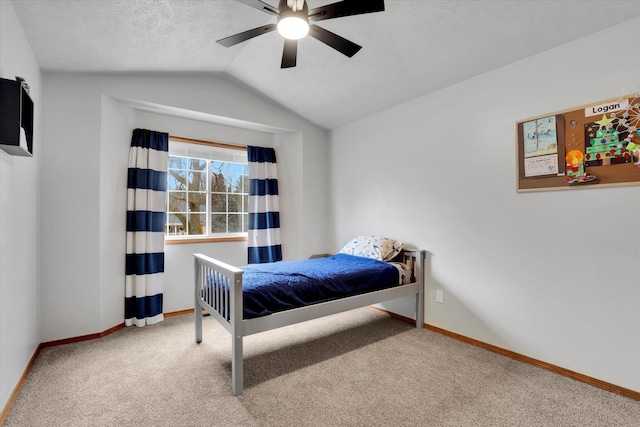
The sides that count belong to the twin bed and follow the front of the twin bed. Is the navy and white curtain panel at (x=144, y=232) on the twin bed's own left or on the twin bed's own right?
on the twin bed's own right

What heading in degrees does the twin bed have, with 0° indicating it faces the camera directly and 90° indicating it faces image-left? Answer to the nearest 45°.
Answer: approximately 45°

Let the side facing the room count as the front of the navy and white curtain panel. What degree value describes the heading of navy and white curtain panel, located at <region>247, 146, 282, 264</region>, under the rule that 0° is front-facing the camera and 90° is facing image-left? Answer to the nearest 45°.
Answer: approximately 0°

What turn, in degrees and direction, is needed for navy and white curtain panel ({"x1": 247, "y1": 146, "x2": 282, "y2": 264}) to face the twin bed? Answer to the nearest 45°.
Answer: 0° — it already faces it
